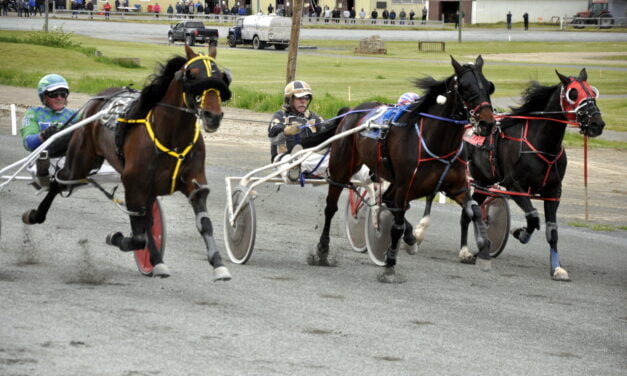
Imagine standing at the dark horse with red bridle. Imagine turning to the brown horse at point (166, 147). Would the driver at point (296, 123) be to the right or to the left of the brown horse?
right

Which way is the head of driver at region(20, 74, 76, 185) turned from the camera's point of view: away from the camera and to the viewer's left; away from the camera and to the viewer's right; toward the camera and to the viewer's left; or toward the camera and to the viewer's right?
toward the camera and to the viewer's right

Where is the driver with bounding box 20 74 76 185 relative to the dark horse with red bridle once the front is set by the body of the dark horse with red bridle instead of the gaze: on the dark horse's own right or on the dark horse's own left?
on the dark horse's own right

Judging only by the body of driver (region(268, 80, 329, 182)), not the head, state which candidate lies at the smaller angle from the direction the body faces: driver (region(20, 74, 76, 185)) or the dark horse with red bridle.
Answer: the dark horse with red bridle

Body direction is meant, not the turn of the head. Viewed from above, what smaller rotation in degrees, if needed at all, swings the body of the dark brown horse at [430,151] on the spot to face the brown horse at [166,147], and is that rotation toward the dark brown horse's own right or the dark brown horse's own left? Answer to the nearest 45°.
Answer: approximately 90° to the dark brown horse's own right

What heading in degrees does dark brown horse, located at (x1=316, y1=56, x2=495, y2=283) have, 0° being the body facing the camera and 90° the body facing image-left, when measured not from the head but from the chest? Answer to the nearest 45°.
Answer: approximately 315°

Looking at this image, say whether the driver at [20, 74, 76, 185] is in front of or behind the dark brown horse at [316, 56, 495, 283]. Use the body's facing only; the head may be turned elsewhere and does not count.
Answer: behind

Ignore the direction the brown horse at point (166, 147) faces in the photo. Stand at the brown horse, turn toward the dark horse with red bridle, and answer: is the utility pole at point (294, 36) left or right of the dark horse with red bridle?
left

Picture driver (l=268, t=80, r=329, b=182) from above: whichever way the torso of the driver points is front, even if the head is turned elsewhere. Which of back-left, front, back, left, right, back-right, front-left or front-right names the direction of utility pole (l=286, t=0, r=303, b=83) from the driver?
back-left

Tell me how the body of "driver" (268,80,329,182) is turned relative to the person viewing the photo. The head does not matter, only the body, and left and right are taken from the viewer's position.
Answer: facing the viewer and to the right of the viewer

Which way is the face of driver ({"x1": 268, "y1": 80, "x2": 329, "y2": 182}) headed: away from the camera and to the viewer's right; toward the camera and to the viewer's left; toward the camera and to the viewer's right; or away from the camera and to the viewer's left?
toward the camera and to the viewer's right

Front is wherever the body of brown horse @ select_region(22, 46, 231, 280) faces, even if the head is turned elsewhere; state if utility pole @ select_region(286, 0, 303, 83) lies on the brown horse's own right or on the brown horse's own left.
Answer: on the brown horse's own left

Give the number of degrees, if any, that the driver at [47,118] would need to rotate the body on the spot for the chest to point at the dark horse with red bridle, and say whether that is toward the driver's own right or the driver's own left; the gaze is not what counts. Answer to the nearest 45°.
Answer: approximately 45° to the driver's own left
